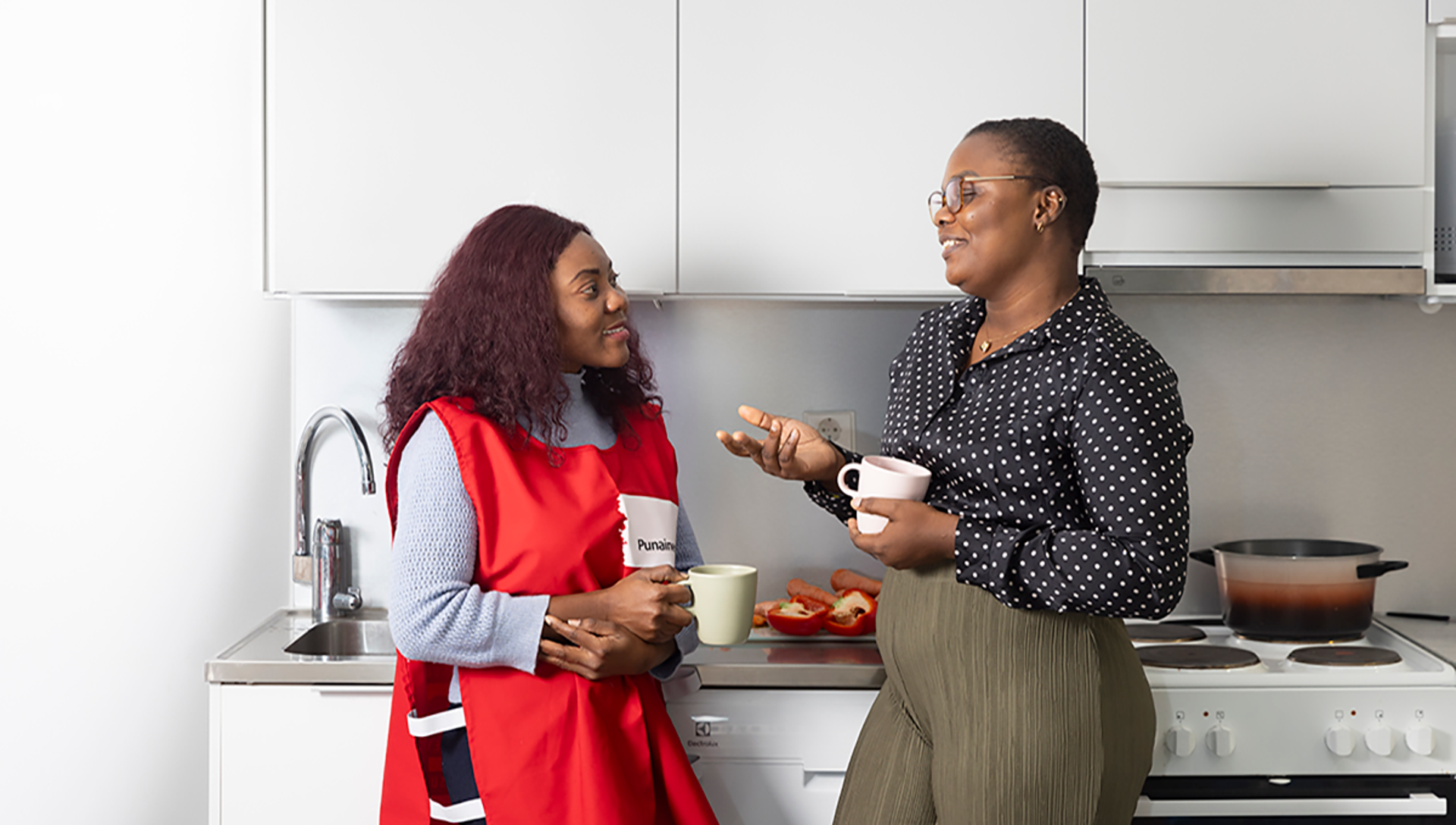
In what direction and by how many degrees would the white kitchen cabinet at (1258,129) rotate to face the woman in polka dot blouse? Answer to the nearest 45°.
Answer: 0° — it already faces them

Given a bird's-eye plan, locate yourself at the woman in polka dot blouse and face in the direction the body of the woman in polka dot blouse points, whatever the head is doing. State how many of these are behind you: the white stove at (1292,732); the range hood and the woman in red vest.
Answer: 2

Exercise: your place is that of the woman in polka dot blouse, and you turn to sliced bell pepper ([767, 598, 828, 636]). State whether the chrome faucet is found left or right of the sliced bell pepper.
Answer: left

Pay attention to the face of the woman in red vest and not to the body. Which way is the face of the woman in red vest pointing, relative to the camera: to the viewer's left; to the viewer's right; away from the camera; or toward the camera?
to the viewer's right

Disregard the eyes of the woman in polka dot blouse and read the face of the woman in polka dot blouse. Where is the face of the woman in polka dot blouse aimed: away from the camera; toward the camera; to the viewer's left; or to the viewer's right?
to the viewer's left

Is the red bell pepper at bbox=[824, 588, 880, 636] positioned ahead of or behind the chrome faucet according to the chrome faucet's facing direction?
ahead

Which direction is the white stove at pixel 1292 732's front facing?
toward the camera

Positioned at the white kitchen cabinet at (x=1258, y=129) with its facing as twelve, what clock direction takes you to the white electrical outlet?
The white electrical outlet is roughly at 3 o'clock from the white kitchen cabinet.

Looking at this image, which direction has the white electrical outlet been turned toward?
toward the camera

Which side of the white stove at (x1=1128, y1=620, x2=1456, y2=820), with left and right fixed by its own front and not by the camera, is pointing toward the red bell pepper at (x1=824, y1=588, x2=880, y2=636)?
right
